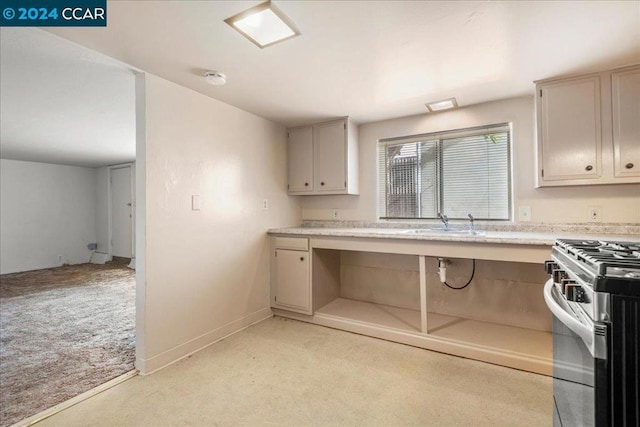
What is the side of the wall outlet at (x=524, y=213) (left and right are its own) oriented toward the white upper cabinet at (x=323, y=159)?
right

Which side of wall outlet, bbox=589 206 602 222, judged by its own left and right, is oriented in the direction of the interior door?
right

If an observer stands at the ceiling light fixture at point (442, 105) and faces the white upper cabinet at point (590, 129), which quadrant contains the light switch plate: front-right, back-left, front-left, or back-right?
back-right

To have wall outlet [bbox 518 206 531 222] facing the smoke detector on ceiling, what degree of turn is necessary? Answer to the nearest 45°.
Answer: approximately 45° to its right

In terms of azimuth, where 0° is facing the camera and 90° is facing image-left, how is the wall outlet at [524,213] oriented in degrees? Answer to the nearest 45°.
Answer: approximately 0°

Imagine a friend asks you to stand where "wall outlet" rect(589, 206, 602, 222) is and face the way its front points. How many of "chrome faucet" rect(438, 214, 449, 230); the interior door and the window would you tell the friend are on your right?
3

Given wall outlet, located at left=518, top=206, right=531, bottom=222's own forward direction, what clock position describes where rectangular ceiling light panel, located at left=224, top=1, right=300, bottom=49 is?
The rectangular ceiling light panel is roughly at 1 o'clock from the wall outlet.

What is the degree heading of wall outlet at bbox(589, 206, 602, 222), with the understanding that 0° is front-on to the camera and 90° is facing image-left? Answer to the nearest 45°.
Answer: approximately 0°
